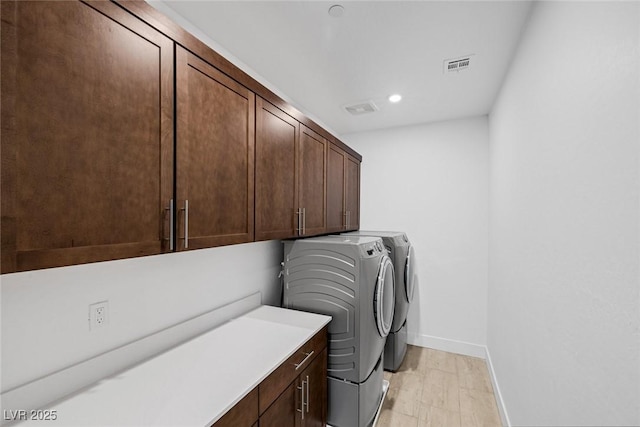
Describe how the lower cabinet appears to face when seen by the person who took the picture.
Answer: facing to the right of the viewer

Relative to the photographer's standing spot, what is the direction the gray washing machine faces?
facing to the right of the viewer

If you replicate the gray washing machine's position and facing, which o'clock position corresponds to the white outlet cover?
The white outlet cover is roughly at 4 o'clock from the gray washing machine.

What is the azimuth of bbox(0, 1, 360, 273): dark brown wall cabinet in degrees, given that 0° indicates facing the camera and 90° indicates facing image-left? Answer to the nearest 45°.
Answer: approximately 315°

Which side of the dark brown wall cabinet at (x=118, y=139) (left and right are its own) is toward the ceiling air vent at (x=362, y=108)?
left

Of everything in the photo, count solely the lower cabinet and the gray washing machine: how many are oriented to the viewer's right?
2
